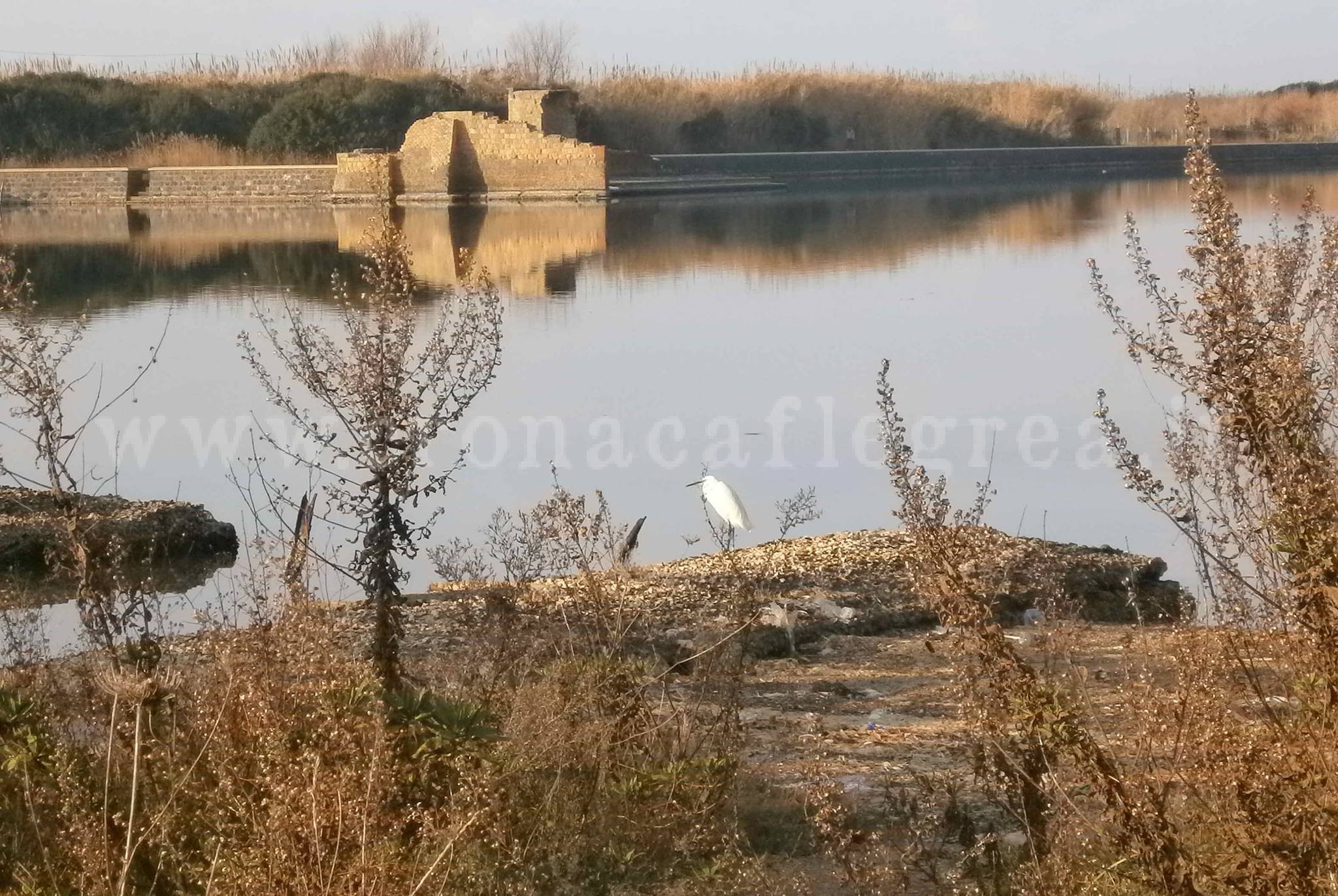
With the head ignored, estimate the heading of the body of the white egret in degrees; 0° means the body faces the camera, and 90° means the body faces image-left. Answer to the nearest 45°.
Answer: approximately 90°

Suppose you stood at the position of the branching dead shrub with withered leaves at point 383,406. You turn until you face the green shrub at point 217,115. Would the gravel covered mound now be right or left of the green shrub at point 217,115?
right

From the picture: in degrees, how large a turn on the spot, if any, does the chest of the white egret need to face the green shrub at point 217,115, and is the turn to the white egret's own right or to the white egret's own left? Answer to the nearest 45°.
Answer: approximately 90° to the white egret's own right

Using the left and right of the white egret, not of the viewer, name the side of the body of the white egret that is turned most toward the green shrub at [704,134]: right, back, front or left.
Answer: right

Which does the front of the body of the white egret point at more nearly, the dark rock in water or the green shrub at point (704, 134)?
the dark rock in water

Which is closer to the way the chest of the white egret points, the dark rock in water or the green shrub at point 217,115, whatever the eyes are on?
the dark rock in water

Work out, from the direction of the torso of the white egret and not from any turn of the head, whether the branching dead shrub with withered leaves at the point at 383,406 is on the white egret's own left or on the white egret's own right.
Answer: on the white egret's own left
